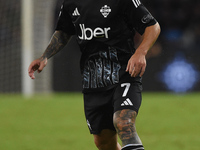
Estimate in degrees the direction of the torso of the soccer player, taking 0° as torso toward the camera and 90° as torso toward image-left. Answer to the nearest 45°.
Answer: approximately 45°
